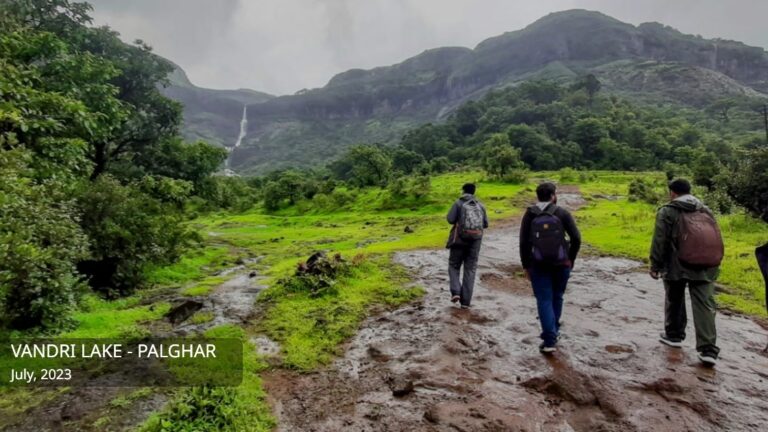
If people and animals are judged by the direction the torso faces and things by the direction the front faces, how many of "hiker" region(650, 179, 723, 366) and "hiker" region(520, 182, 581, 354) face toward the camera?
0

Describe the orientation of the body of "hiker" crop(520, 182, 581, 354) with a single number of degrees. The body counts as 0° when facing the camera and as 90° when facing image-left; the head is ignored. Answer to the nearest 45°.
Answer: approximately 180°

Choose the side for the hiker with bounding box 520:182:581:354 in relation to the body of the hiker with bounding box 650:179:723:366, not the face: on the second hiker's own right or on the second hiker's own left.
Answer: on the second hiker's own left

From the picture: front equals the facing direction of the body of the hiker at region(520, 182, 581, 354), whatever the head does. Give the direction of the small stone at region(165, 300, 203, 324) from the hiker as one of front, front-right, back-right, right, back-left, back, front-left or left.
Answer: left

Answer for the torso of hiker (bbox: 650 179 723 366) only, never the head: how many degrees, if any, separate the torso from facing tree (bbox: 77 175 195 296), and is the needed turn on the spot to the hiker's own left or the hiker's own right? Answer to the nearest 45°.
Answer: approximately 45° to the hiker's own left

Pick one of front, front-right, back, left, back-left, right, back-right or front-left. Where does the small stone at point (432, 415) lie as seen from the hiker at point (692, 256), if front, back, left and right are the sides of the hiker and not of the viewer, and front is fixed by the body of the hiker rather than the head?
left

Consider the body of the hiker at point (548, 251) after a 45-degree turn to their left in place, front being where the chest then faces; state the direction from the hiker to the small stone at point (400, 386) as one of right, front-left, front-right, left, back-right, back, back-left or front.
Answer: left

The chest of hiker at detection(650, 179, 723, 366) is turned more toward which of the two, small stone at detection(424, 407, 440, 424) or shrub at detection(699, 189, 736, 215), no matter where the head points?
the shrub

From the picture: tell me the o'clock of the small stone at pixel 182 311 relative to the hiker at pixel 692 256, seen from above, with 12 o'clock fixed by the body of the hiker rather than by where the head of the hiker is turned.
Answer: The small stone is roughly at 10 o'clock from the hiker.

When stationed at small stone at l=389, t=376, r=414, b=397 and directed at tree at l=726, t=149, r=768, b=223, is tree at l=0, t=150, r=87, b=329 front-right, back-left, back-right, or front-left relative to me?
back-left

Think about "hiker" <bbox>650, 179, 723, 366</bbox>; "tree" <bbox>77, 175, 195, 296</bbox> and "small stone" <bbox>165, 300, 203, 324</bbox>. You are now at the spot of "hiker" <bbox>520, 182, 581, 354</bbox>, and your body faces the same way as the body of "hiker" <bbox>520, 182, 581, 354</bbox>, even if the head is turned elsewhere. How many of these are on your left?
2

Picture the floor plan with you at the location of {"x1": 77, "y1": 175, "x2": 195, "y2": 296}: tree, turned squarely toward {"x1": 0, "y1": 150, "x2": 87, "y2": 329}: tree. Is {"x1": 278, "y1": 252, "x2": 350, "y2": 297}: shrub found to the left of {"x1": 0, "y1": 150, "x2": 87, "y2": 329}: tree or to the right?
left

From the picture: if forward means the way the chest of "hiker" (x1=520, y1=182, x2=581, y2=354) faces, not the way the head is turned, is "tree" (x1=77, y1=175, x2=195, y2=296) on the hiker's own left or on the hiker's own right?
on the hiker's own left

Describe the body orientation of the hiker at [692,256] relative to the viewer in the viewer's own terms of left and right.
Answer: facing away from the viewer and to the left of the viewer

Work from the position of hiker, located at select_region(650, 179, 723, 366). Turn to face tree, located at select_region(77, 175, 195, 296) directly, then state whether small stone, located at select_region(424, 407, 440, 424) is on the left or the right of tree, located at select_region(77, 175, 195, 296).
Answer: left
